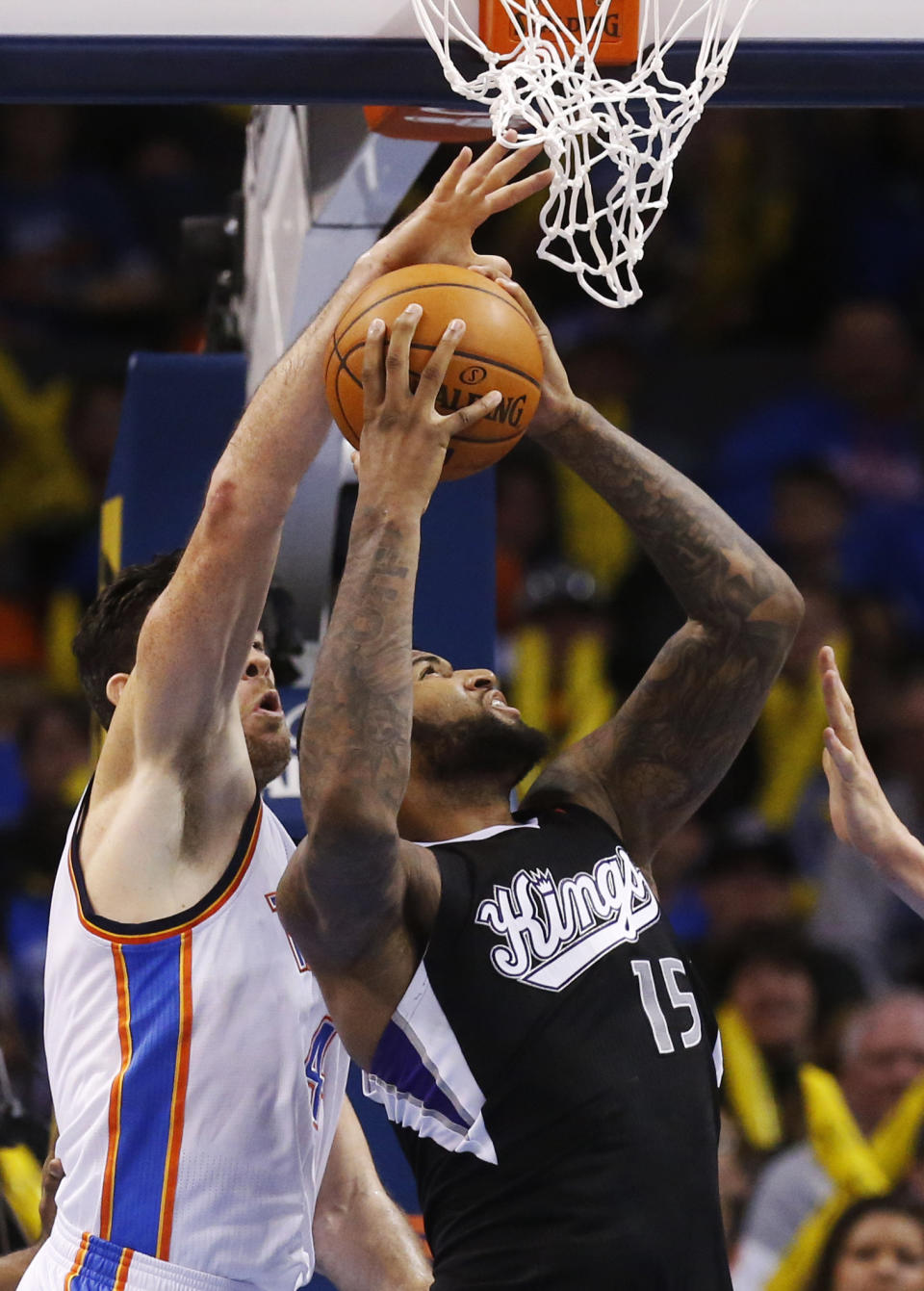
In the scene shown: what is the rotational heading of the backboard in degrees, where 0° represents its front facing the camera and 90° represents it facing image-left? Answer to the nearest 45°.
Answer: approximately 0°
